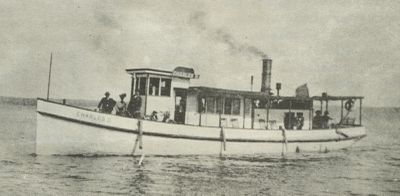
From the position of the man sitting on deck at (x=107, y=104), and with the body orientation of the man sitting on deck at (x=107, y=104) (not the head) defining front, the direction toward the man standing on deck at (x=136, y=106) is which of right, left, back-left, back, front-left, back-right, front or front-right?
left

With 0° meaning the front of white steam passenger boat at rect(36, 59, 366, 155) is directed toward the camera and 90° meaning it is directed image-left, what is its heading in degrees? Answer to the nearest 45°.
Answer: approximately 90°

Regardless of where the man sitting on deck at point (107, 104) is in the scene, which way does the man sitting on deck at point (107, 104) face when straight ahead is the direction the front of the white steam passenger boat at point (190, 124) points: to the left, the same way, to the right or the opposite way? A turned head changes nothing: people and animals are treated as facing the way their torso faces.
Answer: to the left

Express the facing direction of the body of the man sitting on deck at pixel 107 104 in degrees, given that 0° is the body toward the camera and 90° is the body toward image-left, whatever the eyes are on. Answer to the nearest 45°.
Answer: approximately 0°
